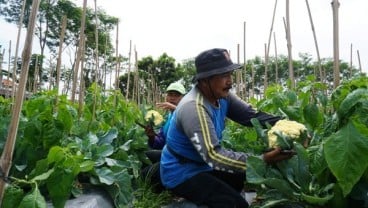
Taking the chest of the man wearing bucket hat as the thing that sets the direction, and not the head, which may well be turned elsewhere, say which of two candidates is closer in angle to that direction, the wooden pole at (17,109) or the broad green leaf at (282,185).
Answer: the broad green leaf

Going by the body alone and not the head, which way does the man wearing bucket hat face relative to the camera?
to the viewer's right

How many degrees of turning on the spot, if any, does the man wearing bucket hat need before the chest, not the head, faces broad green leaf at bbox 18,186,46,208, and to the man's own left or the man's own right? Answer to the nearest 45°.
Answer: approximately 135° to the man's own right

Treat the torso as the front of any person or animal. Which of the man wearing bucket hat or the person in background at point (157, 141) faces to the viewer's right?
the man wearing bucket hat

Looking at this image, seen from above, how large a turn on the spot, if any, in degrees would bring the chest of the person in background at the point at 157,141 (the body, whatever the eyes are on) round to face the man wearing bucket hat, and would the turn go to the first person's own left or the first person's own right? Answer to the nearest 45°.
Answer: approximately 45° to the first person's own left

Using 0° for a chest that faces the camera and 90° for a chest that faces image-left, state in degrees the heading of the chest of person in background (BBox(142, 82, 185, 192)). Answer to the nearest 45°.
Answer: approximately 45°

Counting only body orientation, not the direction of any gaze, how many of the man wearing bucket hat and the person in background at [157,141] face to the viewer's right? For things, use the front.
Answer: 1
